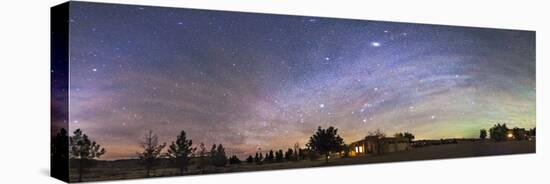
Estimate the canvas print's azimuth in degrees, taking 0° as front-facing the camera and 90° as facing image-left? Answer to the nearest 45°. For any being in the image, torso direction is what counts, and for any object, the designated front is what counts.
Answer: approximately 315°

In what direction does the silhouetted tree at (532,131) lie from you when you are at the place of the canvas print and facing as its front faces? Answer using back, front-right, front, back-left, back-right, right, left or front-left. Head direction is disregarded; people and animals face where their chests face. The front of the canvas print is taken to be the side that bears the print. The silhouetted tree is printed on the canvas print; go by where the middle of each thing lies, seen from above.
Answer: left
